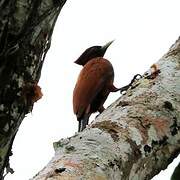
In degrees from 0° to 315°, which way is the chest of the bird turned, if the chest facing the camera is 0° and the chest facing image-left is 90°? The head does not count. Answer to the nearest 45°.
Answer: approximately 270°
